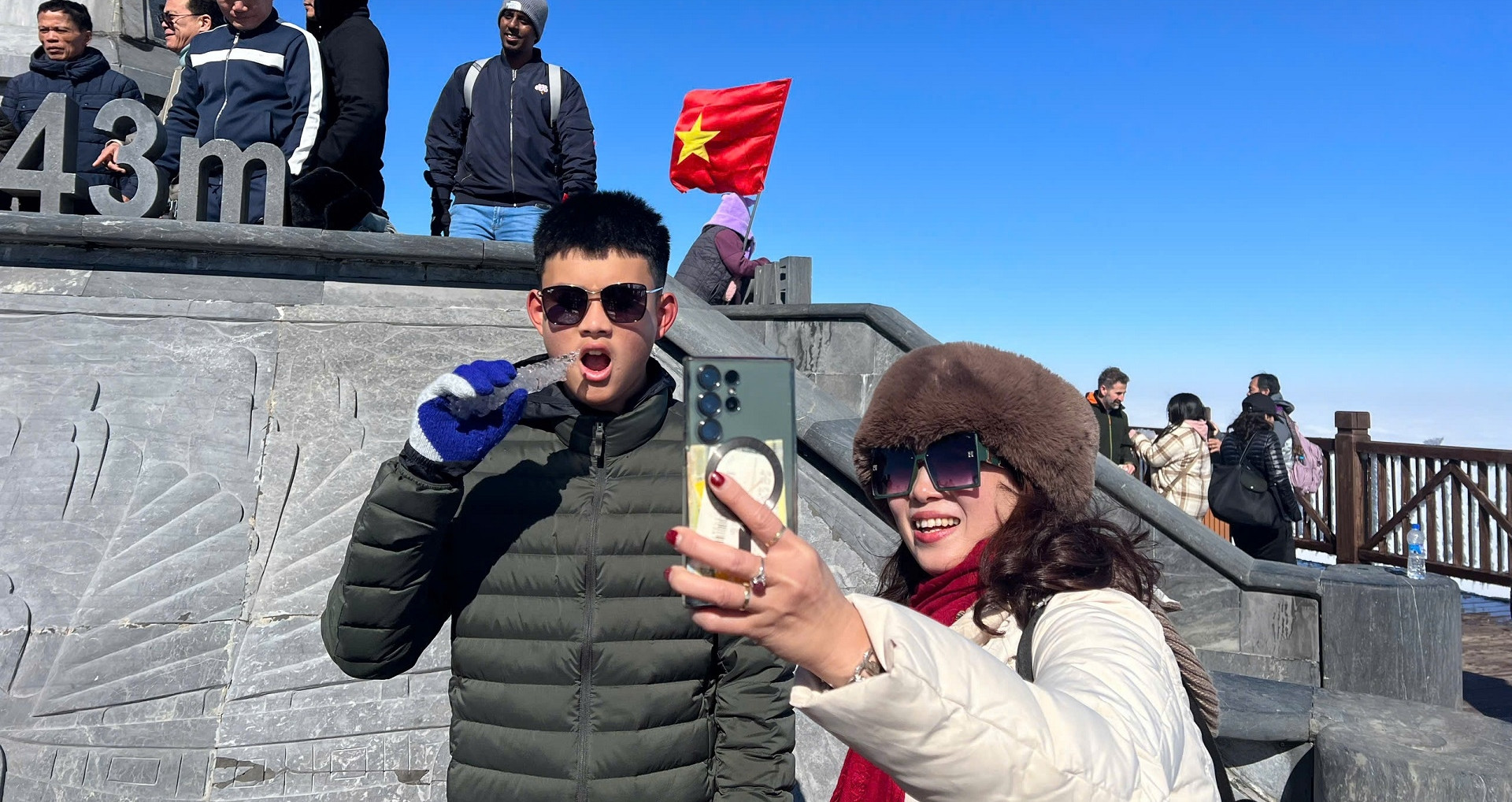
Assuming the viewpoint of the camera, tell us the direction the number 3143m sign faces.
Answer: facing the viewer

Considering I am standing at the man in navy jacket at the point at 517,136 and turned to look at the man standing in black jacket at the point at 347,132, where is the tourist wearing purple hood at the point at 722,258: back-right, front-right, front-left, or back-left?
back-right

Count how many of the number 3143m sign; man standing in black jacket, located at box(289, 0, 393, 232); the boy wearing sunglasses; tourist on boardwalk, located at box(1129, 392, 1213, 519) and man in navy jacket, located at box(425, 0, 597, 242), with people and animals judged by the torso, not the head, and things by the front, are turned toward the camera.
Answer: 3

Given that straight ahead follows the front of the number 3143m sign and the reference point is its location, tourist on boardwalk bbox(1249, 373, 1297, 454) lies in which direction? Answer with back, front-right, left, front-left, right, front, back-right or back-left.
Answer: left

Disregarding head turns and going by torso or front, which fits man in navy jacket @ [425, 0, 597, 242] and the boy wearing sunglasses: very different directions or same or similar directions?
same or similar directions

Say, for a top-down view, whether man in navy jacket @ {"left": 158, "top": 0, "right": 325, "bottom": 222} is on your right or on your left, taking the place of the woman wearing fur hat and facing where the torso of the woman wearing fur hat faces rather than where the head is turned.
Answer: on your right

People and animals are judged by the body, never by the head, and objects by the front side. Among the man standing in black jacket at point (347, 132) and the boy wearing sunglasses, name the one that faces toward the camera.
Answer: the boy wearing sunglasses

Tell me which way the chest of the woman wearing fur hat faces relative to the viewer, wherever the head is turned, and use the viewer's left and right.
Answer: facing the viewer and to the left of the viewer

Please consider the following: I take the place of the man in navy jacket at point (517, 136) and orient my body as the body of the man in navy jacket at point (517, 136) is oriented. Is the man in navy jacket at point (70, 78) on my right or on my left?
on my right

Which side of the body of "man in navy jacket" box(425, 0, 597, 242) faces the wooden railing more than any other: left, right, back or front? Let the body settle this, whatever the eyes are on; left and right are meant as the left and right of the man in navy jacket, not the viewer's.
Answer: left

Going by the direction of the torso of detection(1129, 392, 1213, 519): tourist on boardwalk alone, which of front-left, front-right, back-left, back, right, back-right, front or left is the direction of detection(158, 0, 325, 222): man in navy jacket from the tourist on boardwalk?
left

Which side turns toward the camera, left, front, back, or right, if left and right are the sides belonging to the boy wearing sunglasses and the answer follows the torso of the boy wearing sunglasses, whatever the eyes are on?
front
